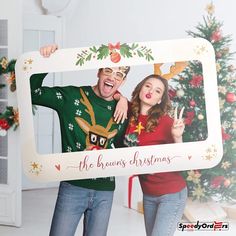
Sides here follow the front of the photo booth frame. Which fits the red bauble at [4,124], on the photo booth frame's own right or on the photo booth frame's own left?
on the photo booth frame's own right

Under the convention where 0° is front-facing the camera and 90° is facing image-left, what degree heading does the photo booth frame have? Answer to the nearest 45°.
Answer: approximately 0°

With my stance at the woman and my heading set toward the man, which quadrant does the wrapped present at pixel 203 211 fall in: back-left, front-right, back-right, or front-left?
back-right
